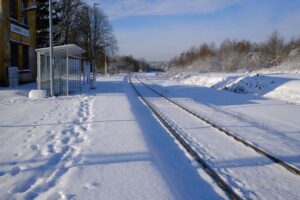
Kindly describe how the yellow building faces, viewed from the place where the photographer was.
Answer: facing the viewer and to the right of the viewer
